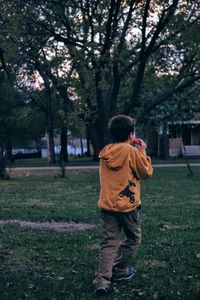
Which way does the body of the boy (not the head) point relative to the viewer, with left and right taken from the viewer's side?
facing away from the viewer and to the right of the viewer

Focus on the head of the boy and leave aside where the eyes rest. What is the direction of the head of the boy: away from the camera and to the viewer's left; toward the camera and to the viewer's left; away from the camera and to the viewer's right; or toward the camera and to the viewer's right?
away from the camera and to the viewer's right
